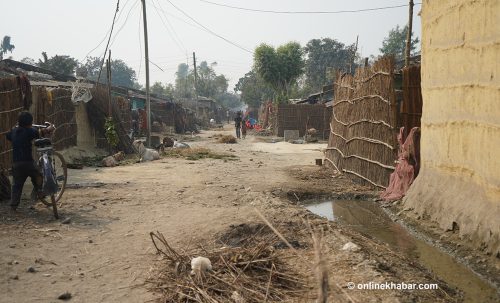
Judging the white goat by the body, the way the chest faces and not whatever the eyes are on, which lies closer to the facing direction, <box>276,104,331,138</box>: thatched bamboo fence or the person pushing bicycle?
the person pushing bicycle

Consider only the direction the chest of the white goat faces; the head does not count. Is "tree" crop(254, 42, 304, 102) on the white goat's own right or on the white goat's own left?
on the white goat's own right

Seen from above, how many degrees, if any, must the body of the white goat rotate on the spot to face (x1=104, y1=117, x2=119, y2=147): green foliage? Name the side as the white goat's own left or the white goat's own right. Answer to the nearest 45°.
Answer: approximately 45° to the white goat's own right

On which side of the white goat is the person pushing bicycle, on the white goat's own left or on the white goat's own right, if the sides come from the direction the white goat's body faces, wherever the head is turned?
on the white goat's own left

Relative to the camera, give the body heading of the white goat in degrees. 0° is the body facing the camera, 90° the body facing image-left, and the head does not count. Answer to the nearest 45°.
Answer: approximately 90°

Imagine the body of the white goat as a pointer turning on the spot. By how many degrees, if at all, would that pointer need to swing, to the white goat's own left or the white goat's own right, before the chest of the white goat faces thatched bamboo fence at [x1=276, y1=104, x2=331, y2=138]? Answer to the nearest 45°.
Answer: approximately 135° to the white goat's own right
